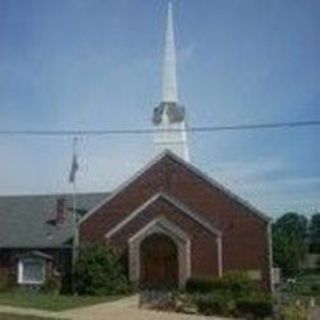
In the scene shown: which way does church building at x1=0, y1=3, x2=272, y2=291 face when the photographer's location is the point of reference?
facing the viewer

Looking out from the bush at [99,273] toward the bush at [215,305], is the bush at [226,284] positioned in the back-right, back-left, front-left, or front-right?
front-left

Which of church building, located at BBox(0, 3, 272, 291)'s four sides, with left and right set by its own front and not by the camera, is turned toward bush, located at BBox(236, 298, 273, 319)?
front

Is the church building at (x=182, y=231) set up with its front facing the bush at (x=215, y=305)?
yes

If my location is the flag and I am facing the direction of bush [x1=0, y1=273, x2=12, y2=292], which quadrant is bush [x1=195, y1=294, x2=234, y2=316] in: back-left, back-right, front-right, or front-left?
back-left

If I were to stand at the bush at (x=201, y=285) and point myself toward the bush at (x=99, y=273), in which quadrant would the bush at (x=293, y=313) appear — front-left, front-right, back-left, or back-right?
back-left

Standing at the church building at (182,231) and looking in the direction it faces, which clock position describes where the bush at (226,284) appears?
The bush is roughly at 11 o'clock from the church building.

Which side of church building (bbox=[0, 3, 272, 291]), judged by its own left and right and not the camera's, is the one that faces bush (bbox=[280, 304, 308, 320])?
front

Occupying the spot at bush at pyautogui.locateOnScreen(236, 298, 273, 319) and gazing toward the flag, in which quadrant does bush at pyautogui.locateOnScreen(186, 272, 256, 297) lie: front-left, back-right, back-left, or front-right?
front-right
